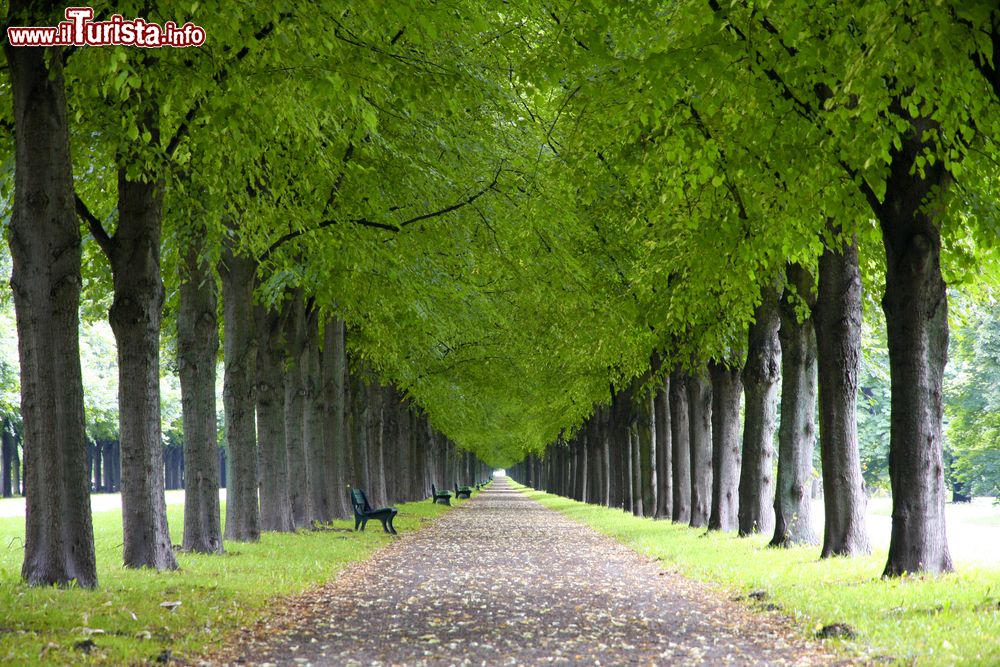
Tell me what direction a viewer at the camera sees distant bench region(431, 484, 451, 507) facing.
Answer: facing to the right of the viewer

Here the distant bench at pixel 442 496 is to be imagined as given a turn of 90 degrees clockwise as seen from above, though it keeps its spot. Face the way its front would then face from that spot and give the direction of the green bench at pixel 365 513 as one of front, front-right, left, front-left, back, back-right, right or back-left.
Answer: front

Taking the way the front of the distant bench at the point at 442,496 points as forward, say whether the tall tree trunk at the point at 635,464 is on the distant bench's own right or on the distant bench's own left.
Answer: on the distant bench's own right

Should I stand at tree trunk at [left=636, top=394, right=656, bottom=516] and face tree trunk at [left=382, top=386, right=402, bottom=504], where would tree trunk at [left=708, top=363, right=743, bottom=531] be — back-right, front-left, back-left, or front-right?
back-left

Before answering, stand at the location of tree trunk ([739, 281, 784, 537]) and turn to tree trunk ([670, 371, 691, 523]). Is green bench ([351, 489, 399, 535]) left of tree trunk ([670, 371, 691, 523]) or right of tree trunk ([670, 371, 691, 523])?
left
